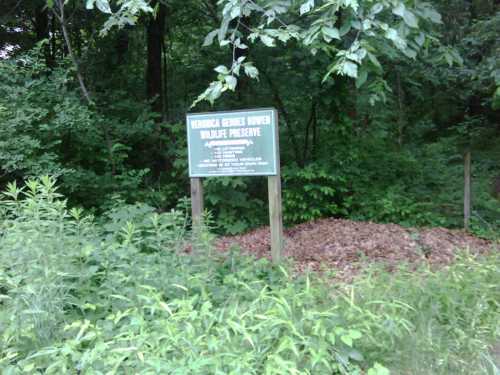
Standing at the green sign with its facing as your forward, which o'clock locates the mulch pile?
The mulch pile is roughly at 8 o'clock from the green sign.

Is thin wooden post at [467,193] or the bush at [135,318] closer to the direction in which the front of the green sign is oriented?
the bush

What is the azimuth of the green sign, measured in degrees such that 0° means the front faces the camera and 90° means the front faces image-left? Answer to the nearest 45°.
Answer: approximately 0°

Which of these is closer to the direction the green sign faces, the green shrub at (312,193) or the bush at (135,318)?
the bush

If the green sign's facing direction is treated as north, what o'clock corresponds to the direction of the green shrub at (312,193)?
The green shrub is roughly at 7 o'clock from the green sign.

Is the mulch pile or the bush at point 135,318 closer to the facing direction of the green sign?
the bush

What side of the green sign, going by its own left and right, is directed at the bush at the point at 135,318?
front

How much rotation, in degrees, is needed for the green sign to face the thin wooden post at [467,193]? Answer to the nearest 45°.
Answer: approximately 135° to its left

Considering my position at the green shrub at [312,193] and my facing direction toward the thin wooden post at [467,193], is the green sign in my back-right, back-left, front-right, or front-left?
back-right
